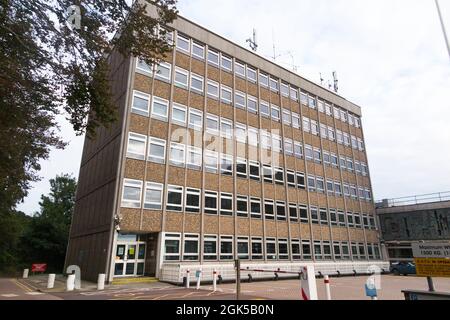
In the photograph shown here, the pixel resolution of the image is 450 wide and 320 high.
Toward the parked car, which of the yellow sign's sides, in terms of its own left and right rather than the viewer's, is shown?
back

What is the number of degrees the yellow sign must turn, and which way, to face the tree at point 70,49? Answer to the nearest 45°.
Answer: approximately 45° to its right

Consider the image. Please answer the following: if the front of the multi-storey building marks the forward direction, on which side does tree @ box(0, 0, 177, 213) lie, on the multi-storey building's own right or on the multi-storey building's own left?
on the multi-storey building's own right

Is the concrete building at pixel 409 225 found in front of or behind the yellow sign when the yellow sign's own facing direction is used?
behind

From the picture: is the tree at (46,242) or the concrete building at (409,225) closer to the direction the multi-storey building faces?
the concrete building

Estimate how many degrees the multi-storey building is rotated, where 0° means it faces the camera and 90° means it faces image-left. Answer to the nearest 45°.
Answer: approximately 315°

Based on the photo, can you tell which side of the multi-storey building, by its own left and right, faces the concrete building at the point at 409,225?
left

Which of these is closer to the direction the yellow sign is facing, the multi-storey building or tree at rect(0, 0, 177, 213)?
the tree

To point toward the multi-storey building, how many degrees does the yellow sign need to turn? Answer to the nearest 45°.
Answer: approximately 135° to its right

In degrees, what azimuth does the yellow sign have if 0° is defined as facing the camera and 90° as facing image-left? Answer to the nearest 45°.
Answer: approximately 0°
